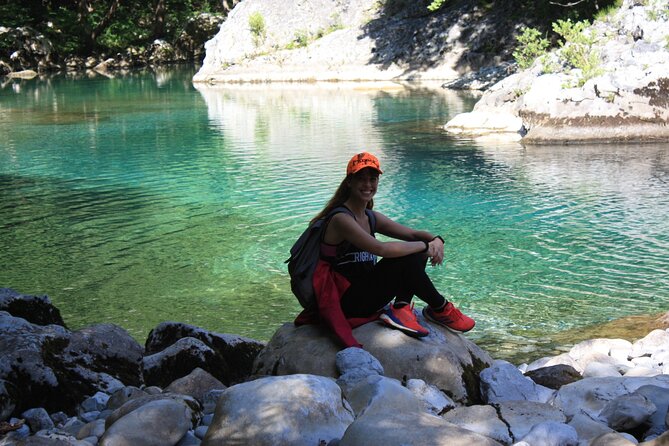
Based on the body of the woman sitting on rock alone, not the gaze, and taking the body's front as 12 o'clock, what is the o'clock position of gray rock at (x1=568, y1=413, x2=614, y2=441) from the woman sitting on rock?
The gray rock is roughly at 12 o'clock from the woman sitting on rock.

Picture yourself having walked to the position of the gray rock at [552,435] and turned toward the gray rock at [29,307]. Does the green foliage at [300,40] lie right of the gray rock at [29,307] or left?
right

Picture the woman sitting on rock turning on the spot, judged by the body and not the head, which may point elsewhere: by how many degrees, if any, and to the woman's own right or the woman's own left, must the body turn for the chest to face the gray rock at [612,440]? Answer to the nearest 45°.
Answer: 0° — they already face it

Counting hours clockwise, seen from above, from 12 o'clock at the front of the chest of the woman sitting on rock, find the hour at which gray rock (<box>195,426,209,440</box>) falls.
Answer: The gray rock is roughly at 3 o'clock from the woman sitting on rock.

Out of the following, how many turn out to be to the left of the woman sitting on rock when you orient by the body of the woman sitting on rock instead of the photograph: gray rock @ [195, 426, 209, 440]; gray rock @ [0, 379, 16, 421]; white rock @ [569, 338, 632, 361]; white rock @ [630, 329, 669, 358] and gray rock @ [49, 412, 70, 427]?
2

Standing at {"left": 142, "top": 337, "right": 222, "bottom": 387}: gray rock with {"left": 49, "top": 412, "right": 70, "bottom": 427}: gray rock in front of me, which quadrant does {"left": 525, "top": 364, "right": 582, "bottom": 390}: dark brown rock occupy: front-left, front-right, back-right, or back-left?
back-left

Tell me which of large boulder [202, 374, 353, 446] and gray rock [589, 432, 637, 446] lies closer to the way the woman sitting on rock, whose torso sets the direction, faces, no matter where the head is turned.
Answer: the gray rock

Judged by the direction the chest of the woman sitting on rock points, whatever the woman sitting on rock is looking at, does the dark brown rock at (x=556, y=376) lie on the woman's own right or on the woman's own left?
on the woman's own left

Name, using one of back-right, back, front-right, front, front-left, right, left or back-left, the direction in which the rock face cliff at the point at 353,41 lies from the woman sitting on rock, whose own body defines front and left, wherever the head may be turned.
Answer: back-left

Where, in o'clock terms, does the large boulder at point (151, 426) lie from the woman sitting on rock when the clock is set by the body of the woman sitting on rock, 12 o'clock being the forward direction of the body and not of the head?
The large boulder is roughly at 3 o'clock from the woman sitting on rock.

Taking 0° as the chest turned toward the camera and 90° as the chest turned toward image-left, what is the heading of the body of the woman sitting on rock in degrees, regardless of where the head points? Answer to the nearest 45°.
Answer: approximately 315°
